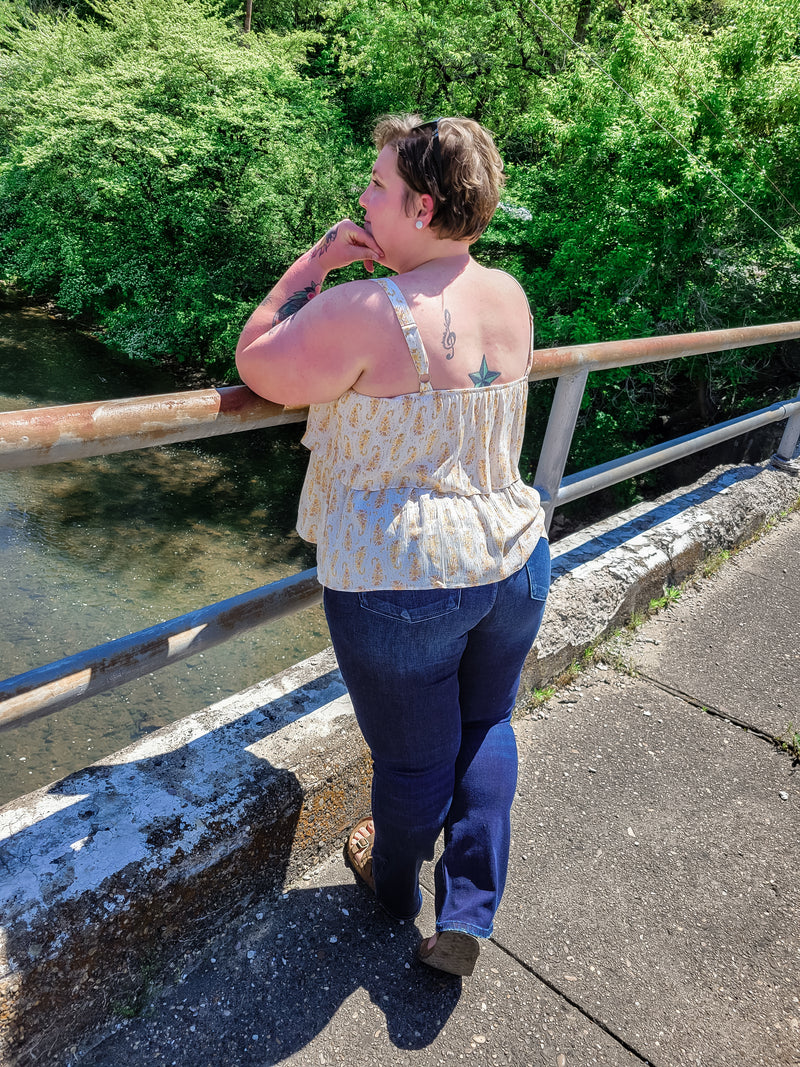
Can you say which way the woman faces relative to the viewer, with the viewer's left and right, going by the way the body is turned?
facing away from the viewer and to the left of the viewer

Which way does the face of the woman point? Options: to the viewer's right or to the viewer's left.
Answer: to the viewer's left

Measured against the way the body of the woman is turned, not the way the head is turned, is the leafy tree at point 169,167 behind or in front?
in front
